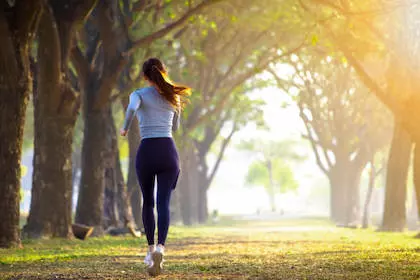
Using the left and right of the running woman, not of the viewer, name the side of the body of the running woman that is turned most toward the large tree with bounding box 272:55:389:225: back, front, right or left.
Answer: front

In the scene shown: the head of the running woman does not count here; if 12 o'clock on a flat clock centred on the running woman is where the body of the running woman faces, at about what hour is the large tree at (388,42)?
The large tree is roughly at 1 o'clock from the running woman.

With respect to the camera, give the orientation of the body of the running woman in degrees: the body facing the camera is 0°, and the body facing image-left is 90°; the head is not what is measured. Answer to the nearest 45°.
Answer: approximately 180°

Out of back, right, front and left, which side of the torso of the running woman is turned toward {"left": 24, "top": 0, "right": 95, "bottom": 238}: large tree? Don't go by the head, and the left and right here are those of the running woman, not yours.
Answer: front

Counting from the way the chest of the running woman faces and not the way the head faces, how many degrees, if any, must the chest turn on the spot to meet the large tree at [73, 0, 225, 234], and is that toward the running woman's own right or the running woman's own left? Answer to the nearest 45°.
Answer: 0° — they already face it

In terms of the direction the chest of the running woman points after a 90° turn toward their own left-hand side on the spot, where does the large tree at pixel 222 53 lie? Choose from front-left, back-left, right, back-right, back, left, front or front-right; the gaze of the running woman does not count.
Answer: right

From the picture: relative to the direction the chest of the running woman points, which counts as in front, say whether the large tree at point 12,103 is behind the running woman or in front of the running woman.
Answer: in front
